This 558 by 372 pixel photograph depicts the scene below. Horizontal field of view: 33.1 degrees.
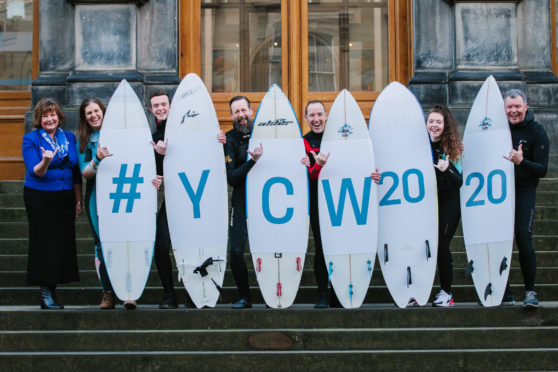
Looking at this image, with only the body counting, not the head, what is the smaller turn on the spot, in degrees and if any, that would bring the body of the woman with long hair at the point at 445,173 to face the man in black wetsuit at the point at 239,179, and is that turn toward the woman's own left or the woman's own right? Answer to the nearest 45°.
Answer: approximately 45° to the woman's own right

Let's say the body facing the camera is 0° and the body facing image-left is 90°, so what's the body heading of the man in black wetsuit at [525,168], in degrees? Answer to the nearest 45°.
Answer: approximately 45°

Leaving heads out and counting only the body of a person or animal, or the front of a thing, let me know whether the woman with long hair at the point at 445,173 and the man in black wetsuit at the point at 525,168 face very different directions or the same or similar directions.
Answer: same or similar directions

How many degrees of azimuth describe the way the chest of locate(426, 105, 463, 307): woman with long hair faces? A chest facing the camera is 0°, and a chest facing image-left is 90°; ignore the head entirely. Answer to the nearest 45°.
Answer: approximately 45°

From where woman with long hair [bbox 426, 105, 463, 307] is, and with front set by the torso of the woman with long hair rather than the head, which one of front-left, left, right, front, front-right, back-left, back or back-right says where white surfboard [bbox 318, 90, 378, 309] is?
front-right

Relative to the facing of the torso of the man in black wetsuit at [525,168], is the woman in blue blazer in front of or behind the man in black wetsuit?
in front

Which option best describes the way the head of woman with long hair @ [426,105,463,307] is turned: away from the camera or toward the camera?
toward the camera

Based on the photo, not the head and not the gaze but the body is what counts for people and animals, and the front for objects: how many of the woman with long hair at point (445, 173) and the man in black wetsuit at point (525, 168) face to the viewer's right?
0

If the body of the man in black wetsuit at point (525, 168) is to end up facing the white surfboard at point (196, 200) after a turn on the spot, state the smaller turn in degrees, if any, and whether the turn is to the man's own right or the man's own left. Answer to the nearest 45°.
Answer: approximately 45° to the man's own right

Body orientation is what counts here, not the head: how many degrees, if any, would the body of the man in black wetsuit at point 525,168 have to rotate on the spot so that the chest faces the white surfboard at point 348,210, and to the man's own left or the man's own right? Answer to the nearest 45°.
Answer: approximately 45° to the man's own right

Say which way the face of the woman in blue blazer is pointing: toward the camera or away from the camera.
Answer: toward the camera

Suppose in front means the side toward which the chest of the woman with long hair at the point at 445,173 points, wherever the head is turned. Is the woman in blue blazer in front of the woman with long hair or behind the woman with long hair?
in front
